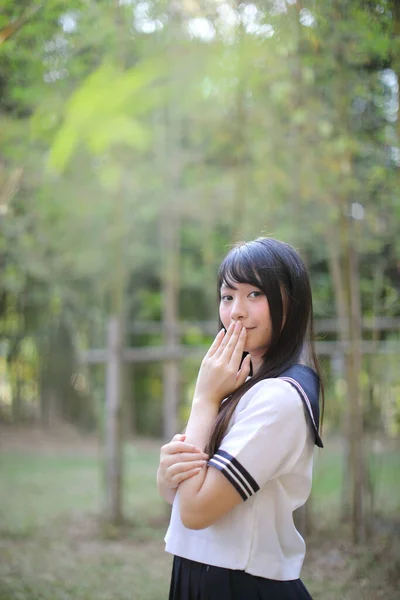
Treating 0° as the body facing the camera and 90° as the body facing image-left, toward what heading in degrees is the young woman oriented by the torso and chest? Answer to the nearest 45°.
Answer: approximately 90°

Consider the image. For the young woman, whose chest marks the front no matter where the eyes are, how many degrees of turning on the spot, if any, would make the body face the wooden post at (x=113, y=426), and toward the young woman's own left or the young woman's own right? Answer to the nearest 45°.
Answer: approximately 90° to the young woman's own right
